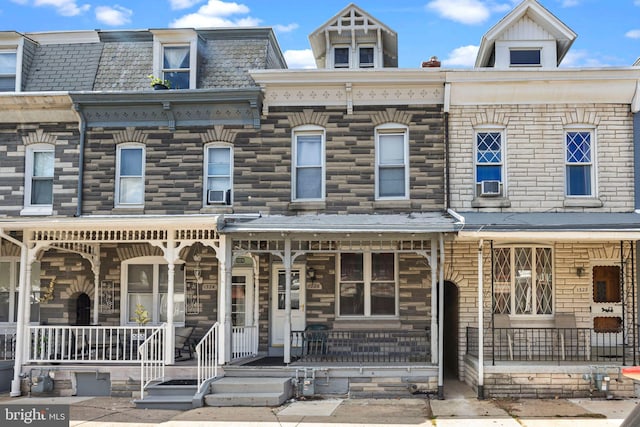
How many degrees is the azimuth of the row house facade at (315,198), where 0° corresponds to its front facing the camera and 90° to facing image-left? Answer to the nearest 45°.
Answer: approximately 0°
